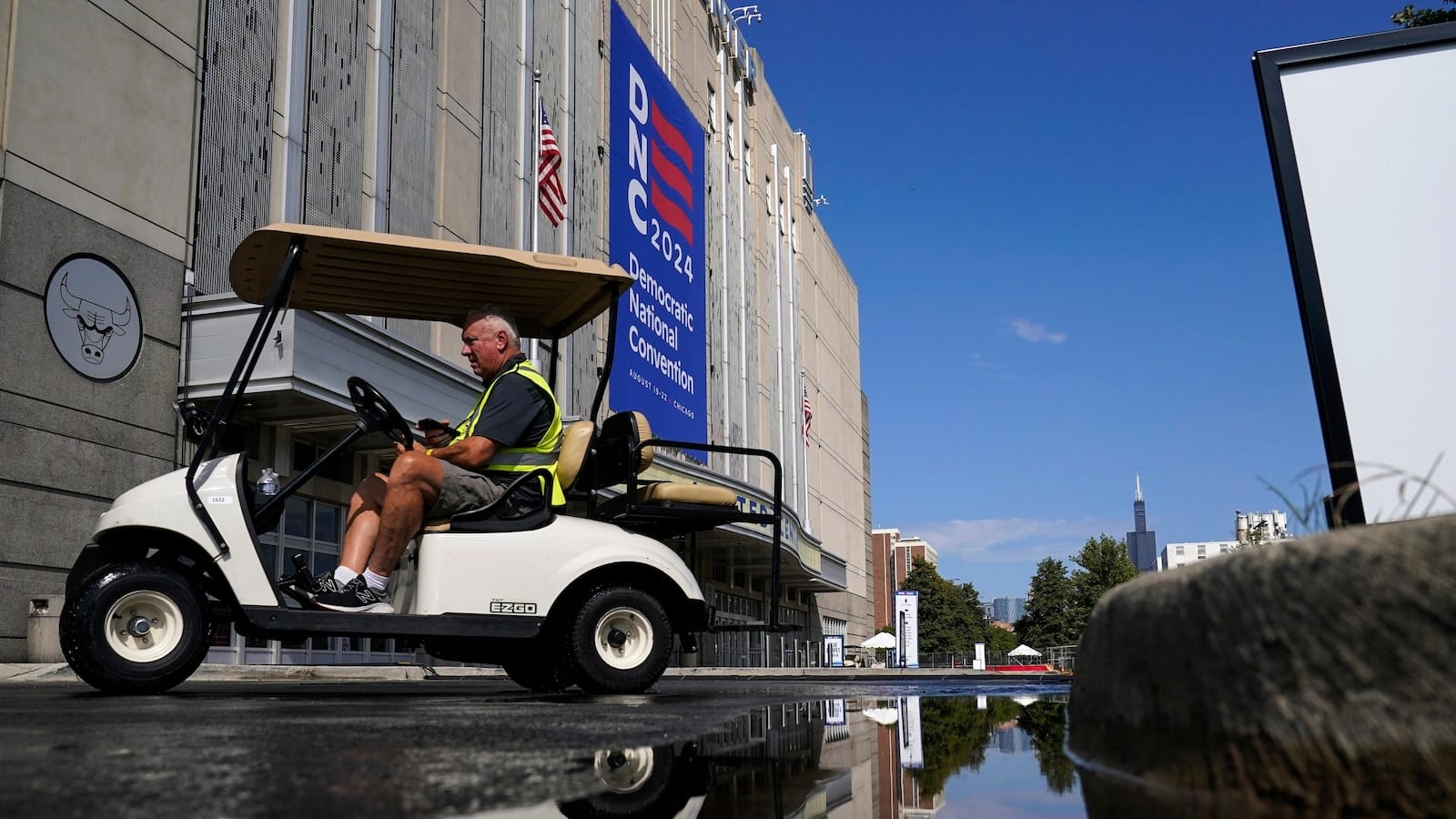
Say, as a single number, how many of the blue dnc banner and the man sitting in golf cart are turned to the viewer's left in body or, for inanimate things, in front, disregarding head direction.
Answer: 1

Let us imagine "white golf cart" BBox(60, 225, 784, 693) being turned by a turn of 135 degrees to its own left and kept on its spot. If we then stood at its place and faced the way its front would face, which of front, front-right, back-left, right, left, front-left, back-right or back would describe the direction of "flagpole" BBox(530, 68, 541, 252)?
back-left

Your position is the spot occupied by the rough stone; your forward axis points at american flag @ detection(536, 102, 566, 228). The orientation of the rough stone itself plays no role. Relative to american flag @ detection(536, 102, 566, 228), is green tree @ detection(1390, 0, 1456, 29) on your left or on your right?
right

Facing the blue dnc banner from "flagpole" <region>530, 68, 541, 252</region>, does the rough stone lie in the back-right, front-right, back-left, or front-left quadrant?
back-right

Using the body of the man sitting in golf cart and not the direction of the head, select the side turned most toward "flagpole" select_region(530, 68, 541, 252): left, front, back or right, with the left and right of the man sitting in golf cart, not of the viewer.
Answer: right

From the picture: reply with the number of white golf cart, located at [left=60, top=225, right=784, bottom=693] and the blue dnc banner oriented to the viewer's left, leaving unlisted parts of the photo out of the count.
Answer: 1

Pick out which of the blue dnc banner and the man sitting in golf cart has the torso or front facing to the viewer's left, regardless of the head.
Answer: the man sitting in golf cart

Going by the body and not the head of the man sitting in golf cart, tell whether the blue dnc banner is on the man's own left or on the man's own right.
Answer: on the man's own right

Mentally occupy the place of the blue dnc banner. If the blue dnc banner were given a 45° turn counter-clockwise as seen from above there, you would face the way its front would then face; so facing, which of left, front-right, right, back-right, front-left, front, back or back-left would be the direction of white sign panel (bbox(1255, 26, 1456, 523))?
right

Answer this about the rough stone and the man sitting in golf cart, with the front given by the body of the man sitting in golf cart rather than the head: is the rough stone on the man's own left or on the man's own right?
on the man's own left

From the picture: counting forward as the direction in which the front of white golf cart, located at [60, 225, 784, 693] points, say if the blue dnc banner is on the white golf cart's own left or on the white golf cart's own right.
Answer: on the white golf cart's own right

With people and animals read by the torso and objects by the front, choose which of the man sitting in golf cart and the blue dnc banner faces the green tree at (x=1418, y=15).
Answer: the blue dnc banner

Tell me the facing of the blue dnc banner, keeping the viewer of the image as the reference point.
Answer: facing the viewer and to the right of the viewer

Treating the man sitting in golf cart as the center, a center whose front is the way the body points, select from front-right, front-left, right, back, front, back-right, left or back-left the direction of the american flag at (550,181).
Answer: right

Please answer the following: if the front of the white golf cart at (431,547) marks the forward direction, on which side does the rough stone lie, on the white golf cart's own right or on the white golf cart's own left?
on the white golf cart's own left

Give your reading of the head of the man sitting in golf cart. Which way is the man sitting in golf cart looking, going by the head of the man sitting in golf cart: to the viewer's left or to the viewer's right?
to the viewer's left

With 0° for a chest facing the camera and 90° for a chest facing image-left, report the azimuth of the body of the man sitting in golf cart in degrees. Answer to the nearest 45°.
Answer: approximately 90°

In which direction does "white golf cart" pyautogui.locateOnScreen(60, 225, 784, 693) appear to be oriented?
to the viewer's left

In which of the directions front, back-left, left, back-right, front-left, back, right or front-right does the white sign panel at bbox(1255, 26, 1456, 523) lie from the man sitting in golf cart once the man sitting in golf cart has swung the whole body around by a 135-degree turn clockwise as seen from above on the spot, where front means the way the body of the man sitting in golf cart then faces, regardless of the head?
right

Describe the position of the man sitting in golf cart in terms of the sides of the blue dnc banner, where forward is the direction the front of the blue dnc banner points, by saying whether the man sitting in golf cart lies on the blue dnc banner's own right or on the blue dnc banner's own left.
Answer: on the blue dnc banner's own right
